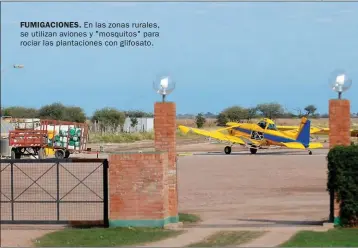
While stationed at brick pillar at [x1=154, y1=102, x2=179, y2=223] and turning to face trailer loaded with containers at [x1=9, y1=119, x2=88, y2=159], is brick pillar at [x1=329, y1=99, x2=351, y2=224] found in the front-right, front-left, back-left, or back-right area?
back-right
